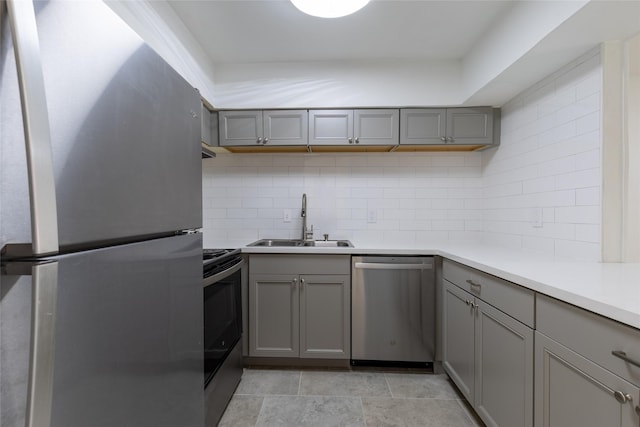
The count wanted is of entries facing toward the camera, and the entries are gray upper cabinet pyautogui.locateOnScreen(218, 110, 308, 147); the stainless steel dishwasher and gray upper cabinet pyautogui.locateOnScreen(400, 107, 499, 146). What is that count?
3

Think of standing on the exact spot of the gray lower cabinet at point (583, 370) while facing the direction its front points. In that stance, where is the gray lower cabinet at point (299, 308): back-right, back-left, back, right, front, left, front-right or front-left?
front-right

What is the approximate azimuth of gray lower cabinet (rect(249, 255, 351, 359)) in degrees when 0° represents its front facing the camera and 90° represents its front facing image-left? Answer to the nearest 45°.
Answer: approximately 0°

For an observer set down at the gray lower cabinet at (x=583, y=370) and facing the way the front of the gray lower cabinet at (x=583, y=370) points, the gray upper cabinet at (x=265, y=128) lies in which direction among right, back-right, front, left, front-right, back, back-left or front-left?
front-right

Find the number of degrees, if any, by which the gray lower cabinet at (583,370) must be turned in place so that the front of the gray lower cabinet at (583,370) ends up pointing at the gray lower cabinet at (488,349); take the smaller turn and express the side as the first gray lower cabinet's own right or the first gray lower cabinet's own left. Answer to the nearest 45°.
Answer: approximately 90° to the first gray lower cabinet's own right

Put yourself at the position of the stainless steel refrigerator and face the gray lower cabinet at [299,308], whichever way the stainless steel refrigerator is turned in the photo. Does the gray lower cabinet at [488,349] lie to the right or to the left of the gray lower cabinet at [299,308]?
right

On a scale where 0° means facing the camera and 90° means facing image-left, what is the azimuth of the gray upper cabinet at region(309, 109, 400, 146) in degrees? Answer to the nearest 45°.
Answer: approximately 0°

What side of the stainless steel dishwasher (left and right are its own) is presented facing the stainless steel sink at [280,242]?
right
